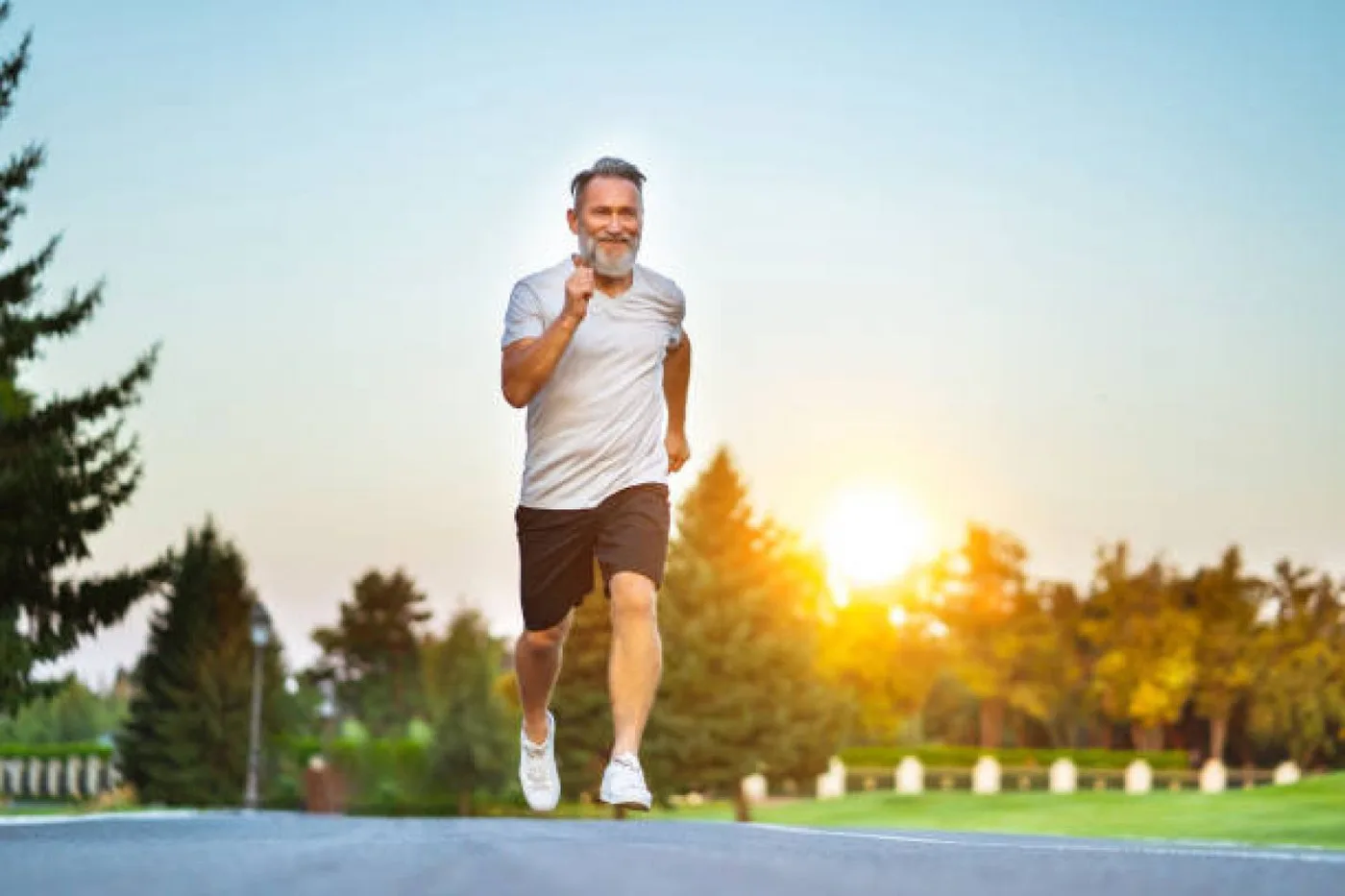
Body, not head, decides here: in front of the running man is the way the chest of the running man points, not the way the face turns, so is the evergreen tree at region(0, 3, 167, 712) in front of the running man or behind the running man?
behind

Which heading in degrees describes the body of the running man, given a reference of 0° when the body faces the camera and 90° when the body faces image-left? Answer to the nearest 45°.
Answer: approximately 0°
